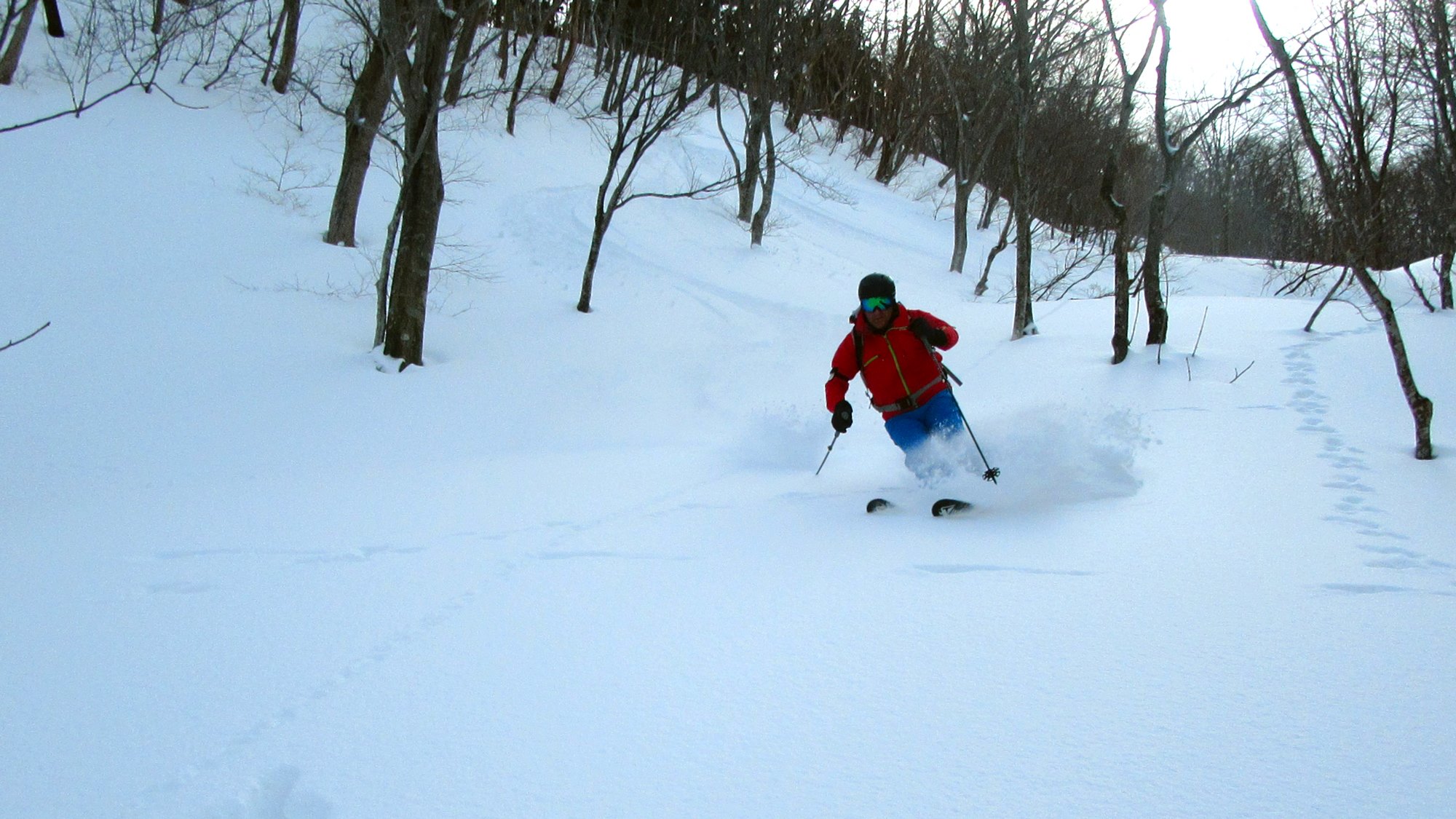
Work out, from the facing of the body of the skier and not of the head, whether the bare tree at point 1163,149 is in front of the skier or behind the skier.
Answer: behind

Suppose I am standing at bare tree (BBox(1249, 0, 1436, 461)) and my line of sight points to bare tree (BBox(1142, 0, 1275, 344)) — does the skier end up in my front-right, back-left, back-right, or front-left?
back-left

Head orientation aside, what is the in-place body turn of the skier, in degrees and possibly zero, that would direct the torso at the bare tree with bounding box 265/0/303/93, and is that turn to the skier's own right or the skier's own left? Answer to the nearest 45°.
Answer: approximately 135° to the skier's own right

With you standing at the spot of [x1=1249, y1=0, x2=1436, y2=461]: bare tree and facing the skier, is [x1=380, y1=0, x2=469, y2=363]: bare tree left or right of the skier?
right

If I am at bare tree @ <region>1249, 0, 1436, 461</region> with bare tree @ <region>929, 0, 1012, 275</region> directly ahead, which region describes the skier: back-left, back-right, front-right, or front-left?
back-left

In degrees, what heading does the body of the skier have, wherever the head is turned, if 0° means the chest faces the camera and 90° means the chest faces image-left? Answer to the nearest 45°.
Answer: approximately 0°

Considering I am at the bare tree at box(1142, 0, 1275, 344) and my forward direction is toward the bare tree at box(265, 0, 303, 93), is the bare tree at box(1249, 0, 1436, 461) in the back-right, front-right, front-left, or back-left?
back-left

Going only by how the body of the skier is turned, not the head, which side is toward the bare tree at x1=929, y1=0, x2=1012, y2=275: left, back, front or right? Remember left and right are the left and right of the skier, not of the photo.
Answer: back

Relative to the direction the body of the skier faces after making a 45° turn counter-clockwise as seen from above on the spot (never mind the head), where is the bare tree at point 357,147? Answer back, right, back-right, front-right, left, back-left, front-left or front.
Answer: back

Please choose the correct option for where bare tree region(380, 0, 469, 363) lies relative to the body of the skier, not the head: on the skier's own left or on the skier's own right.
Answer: on the skier's own right
